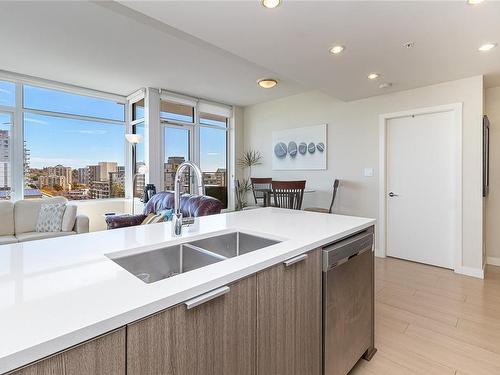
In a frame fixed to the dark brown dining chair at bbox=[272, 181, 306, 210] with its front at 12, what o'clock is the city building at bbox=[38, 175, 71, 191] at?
The city building is roughly at 9 o'clock from the dark brown dining chair.

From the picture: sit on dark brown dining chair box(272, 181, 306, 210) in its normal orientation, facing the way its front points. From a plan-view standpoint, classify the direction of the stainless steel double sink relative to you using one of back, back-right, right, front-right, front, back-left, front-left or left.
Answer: back

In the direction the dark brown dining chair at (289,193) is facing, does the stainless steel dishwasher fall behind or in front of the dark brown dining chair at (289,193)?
behind

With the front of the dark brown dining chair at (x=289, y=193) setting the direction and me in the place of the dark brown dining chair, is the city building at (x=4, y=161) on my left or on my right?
on my left

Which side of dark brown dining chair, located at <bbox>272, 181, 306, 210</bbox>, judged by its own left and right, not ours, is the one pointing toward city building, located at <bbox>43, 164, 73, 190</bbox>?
left

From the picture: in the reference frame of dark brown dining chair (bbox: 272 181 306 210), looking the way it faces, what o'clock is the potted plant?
The potted plant is roughly at 11 o'clock from the dark brown dining chair.

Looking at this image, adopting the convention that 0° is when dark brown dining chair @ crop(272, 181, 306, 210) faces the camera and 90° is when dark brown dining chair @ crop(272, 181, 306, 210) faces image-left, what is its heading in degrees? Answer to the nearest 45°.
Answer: approximately 180°

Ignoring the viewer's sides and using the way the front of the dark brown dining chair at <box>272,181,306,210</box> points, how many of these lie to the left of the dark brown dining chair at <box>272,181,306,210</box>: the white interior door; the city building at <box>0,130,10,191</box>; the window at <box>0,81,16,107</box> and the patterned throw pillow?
3

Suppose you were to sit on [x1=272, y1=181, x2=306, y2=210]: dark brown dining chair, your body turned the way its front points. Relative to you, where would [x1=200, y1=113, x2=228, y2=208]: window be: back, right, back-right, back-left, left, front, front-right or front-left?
front-left

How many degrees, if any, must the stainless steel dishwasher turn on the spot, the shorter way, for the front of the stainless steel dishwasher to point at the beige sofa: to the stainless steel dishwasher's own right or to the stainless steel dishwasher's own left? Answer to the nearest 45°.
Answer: approximately 135° to the stainless steel dishwasher's own right

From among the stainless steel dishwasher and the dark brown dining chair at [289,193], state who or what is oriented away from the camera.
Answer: the dark brown dining chair

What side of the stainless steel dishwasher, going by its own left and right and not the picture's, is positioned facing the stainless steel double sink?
right

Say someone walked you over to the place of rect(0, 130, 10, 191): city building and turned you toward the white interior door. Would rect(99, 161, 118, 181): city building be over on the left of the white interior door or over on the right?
left

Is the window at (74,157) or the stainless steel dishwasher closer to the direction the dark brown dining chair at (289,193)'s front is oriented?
the window

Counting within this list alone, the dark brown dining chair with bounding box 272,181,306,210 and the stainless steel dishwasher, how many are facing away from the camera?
1

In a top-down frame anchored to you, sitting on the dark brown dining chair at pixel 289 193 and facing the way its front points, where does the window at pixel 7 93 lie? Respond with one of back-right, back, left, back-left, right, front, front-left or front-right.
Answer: left
